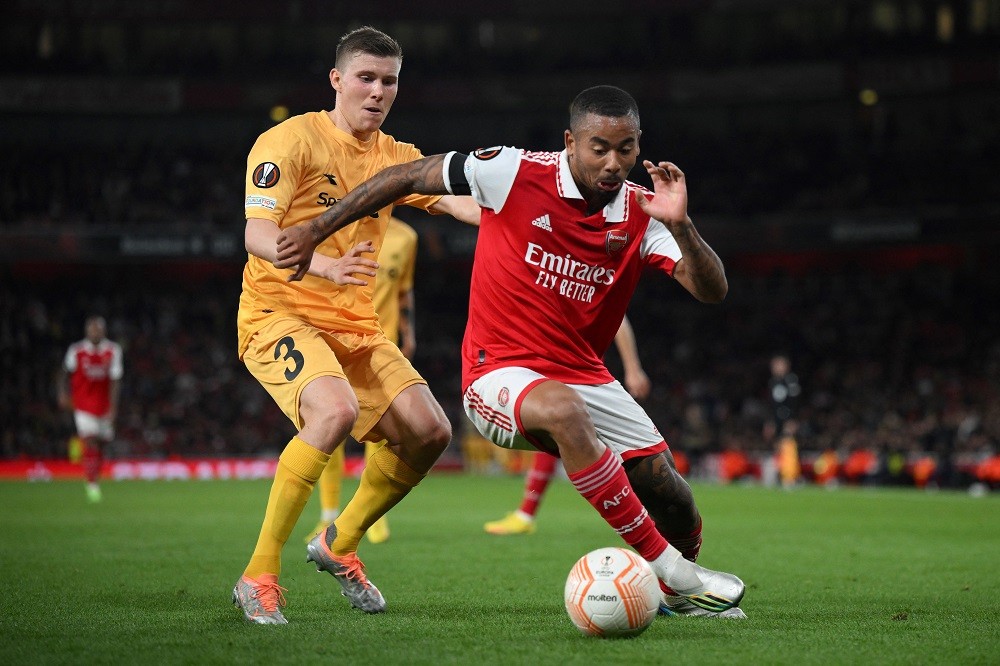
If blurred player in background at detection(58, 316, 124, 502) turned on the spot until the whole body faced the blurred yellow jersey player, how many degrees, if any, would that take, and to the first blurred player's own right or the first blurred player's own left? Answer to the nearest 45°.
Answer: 0° — they already face them

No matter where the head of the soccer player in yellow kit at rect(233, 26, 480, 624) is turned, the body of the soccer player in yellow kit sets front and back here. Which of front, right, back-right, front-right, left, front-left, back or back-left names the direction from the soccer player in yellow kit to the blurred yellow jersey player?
back-left

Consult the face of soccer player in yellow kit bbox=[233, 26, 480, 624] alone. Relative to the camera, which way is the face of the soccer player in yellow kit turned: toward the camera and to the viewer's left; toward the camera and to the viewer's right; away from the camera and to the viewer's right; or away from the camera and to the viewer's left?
toward the camera and to the viewer's right

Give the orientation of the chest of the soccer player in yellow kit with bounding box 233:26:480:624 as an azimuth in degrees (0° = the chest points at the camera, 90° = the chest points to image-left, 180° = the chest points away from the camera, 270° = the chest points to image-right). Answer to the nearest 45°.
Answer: approximately 315°

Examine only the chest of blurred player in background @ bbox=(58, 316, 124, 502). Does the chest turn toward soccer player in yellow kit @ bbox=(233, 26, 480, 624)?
yes

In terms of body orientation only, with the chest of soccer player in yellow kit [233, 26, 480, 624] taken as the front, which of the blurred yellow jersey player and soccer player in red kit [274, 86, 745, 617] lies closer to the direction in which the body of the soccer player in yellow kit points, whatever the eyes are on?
the soccer player in red kit

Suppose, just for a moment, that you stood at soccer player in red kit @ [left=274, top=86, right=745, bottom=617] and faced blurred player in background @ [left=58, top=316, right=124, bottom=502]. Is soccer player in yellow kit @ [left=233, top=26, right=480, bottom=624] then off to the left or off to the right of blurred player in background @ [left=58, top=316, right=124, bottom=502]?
left

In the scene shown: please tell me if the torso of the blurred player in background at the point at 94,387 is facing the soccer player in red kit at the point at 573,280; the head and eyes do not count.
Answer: yes

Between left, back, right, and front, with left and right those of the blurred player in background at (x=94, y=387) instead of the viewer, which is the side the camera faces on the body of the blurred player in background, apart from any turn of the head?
front

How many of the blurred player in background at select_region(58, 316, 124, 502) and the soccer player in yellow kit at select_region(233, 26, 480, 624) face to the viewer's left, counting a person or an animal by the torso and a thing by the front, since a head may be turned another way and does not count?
0

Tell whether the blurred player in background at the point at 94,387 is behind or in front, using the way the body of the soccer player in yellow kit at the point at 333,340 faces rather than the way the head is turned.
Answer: behind

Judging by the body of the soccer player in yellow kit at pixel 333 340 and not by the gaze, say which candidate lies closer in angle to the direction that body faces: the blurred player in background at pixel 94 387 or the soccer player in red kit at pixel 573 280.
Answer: the soccer player in red kit
